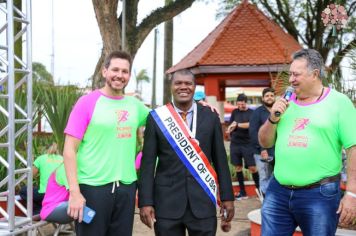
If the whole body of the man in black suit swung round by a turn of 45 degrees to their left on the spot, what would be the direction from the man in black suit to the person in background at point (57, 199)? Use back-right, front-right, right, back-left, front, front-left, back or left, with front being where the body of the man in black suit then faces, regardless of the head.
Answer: back

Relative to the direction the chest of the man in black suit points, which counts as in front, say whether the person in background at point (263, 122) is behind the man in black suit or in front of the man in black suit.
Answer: behind

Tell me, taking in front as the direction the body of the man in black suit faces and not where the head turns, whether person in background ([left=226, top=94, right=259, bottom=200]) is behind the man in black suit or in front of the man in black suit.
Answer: behind

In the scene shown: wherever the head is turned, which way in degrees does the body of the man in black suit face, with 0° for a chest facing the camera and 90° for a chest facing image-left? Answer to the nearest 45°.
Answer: approximately 0°

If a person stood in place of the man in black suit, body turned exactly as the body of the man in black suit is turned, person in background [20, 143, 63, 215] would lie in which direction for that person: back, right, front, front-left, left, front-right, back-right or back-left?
back-right

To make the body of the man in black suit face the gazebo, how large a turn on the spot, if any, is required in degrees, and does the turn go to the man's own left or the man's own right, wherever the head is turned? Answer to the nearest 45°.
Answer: approximately 180°

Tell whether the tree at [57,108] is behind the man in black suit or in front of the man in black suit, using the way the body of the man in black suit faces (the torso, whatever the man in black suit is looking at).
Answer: behind

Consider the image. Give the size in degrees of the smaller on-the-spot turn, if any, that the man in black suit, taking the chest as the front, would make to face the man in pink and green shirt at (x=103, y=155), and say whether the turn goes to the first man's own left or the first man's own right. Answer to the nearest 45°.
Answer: approximately 90° to the first man's own right

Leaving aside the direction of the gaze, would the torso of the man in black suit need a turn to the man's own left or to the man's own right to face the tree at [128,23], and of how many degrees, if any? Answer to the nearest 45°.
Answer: approximately 180°
